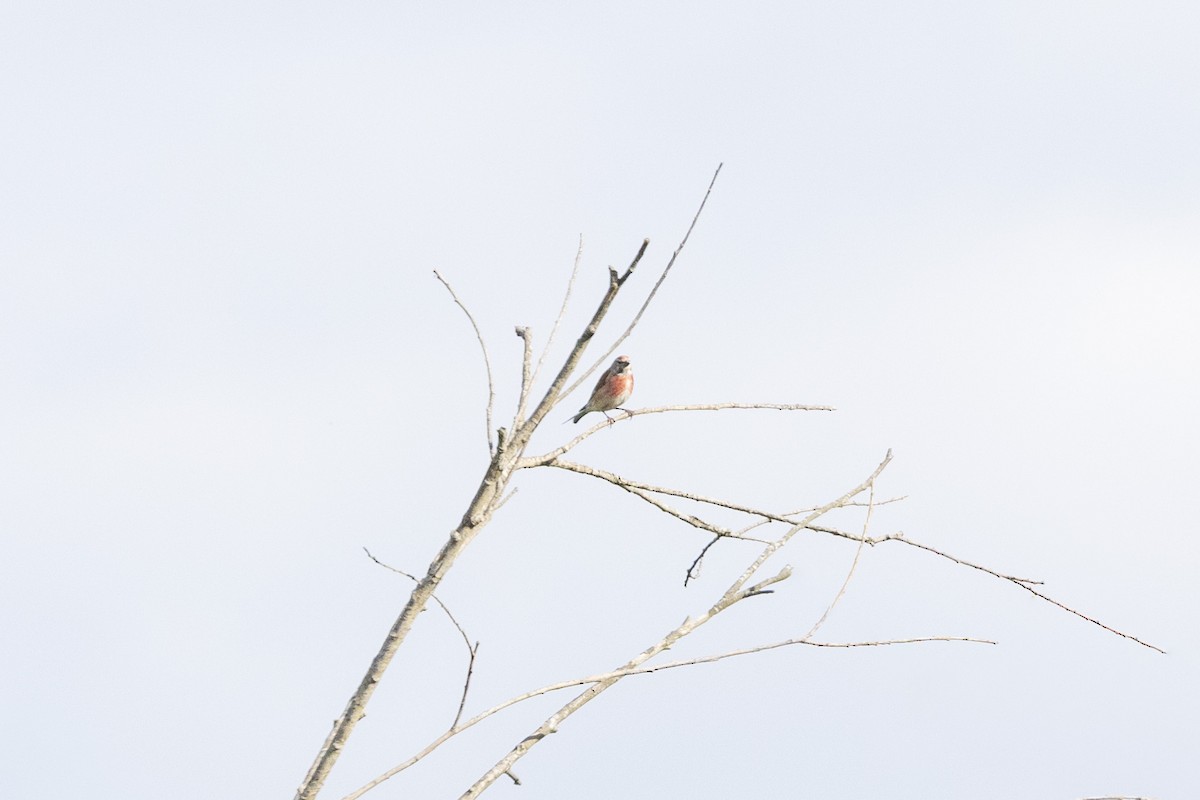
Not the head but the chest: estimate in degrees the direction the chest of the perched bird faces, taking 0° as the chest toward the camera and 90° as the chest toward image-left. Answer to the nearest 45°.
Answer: approximately 315°
